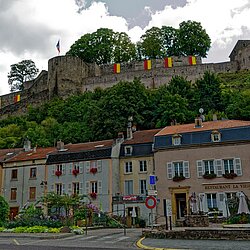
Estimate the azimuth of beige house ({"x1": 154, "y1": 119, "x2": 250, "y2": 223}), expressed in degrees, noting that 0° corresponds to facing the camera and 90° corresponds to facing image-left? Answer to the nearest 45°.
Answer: approximately 0°
